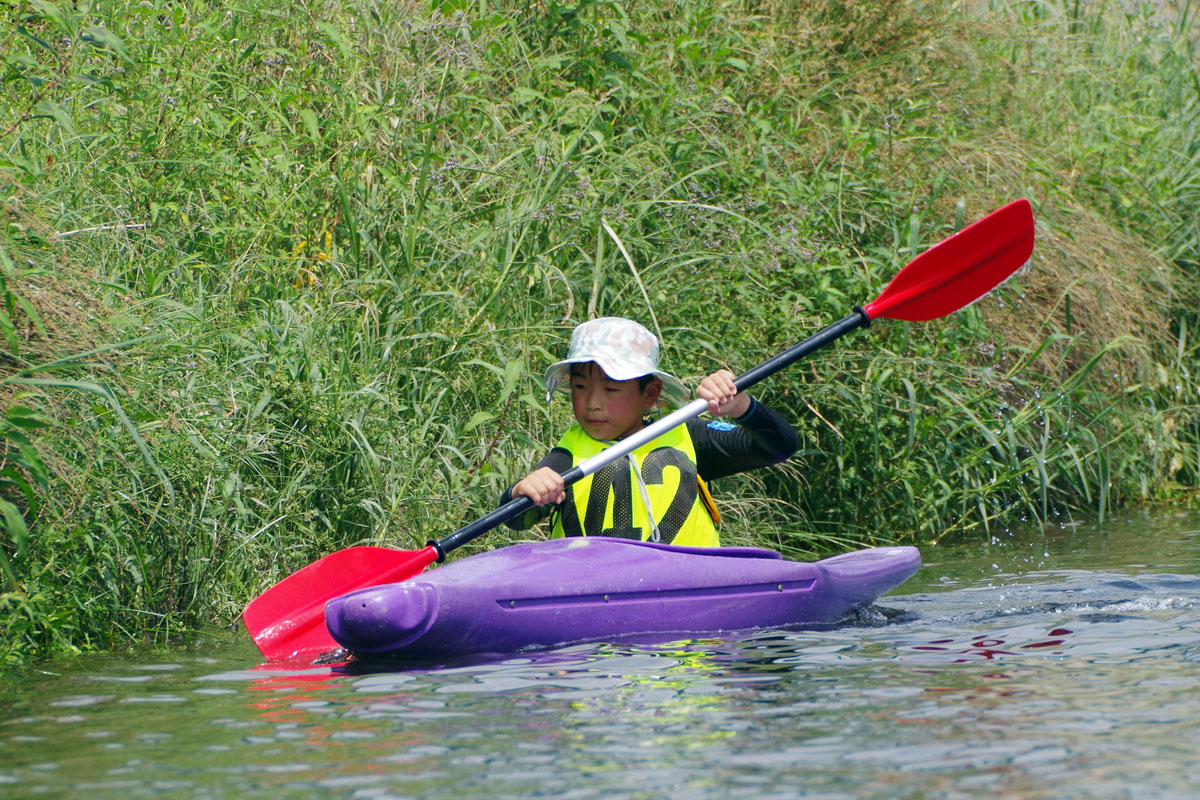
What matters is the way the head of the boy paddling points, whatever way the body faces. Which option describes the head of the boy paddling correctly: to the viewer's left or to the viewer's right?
to the viewer's left

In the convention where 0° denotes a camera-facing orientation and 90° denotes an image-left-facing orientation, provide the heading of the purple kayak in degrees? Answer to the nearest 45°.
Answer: approximately 45°

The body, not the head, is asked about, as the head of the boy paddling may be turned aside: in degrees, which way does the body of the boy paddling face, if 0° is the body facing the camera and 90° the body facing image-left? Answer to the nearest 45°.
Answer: approximately 45°
